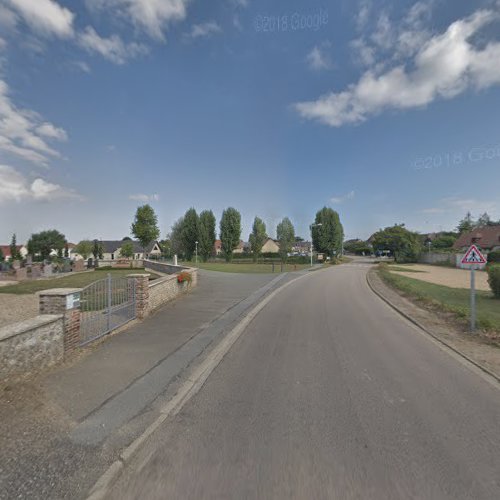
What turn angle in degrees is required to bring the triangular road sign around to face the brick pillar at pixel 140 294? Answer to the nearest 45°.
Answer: approximately 45° to its right

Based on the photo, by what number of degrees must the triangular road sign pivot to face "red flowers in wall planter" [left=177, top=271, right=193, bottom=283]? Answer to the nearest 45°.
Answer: approximately 90° to its right

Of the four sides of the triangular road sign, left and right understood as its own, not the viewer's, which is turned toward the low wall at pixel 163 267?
right

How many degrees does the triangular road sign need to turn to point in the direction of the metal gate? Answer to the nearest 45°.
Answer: approximately 45° to its right

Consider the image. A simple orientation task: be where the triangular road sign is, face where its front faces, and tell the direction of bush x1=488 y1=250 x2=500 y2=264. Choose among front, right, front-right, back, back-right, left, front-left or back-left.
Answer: back

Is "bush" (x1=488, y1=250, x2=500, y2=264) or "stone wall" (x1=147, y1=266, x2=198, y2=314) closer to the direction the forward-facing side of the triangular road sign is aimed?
the stone wall

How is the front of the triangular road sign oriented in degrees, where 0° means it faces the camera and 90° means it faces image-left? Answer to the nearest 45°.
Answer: approximately 0°

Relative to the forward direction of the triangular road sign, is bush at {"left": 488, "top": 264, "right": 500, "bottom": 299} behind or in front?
behind
